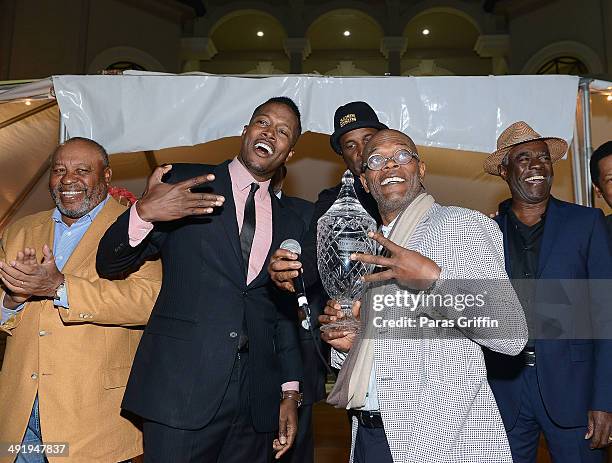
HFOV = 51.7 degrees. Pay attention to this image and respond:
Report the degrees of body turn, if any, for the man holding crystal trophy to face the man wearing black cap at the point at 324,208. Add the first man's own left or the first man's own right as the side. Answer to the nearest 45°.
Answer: approximately 135° to the first man's own right

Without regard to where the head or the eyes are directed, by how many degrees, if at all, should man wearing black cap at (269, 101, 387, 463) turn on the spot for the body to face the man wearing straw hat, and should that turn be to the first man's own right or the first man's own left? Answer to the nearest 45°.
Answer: approximately 90° to the first man's own left

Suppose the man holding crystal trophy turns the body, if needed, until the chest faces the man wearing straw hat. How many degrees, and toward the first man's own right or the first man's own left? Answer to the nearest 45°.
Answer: approximately 180°

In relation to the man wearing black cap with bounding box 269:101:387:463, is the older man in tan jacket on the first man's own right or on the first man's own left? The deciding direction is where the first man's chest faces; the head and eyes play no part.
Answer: on the first man's own right

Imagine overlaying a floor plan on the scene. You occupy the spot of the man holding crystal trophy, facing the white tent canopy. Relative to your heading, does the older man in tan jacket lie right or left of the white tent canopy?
left

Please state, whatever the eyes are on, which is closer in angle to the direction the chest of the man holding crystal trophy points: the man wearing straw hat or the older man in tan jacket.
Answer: the older man in tan jacket

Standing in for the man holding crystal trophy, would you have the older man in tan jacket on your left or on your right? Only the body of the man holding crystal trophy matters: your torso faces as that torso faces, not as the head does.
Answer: on your right

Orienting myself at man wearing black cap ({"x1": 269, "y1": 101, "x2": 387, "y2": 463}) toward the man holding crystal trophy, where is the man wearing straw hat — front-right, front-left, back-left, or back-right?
front-left

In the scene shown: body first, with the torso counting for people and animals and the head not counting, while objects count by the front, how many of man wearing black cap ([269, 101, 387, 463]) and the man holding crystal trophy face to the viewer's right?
0

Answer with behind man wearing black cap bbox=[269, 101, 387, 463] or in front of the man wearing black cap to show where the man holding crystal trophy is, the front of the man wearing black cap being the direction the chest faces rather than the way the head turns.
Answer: in front

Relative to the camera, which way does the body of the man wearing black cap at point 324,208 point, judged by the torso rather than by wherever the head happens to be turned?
toward the camera

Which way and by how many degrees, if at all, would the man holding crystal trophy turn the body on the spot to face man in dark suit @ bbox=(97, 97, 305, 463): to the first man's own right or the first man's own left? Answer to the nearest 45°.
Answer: approximately 90° to the first man's own right
